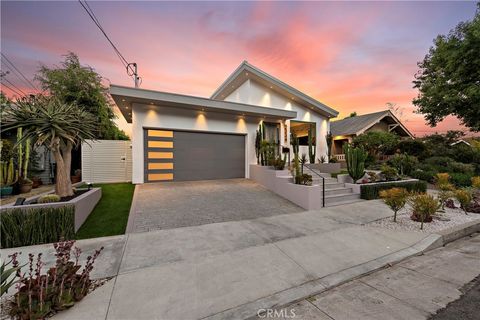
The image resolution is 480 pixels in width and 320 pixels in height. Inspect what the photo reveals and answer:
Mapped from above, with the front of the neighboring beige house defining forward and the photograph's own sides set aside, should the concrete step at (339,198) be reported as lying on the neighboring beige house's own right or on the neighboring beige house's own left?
on the neighboring beige house's own right

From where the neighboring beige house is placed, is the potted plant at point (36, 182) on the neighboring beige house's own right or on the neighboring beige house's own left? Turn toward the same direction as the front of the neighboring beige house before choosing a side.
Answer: on the neighboring beige house's own right

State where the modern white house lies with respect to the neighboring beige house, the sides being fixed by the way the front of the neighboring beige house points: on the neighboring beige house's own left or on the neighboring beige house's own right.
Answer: on the neighboring beige house's own right

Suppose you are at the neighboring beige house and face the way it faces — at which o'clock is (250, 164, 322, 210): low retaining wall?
The low retaining wall is roughly at 2 o'clock from the neighboring beige house.

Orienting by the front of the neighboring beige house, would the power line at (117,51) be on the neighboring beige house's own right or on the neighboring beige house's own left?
on the neighboring beige house's own right

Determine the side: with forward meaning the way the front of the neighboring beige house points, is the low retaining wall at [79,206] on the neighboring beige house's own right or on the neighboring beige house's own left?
on the neighboring beige house's own right

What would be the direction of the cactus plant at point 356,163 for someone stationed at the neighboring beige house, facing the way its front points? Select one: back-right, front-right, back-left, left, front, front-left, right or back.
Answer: front-right

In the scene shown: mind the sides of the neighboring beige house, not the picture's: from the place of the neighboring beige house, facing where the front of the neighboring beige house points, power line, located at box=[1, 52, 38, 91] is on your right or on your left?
on your right

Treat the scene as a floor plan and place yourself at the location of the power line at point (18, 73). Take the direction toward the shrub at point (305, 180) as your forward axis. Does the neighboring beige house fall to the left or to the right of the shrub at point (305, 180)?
left

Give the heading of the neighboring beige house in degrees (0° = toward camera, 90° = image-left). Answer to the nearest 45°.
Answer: approximately 315°

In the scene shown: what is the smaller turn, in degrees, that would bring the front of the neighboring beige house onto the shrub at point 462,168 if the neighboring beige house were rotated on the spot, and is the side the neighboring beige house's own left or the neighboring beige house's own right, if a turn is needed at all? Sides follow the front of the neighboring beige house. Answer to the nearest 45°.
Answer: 0° — it already faces it
